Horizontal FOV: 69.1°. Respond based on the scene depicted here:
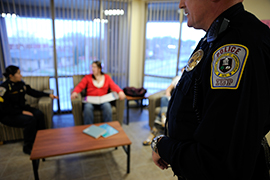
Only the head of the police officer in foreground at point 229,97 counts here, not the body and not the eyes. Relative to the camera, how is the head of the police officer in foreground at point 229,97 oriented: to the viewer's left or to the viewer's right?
to the viewer's left

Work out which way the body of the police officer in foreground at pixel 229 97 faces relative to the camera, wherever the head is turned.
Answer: to the viewer's left

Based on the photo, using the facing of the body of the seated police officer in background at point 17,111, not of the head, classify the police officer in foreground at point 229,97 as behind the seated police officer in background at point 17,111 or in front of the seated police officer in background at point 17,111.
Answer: in front

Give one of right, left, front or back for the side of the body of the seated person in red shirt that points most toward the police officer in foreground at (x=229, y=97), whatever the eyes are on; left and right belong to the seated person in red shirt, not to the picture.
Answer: front

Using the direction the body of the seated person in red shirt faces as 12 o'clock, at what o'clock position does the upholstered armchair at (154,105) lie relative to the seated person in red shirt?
The upholstered armchair is roughly at 10 o'clock from the seated person in red shirt.

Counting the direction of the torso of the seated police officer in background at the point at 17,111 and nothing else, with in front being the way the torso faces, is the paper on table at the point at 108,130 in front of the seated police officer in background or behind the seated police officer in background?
in front

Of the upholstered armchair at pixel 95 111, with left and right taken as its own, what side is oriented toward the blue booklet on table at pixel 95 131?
front

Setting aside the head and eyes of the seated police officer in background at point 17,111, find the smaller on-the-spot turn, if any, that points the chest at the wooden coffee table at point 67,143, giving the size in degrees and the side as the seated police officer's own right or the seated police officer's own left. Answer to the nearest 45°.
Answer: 0° — they already face it

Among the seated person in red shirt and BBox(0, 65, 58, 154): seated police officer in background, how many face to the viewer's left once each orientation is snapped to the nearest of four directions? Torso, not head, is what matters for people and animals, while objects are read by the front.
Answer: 0

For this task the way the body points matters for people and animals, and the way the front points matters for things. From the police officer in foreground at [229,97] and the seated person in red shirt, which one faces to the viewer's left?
the police officer in foreground

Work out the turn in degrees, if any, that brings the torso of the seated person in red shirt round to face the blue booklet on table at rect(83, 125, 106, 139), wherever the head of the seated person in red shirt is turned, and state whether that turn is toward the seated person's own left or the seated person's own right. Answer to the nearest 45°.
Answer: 0° — they already face it

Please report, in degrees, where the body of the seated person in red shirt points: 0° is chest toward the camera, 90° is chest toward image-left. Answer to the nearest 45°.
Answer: approximately 0°
